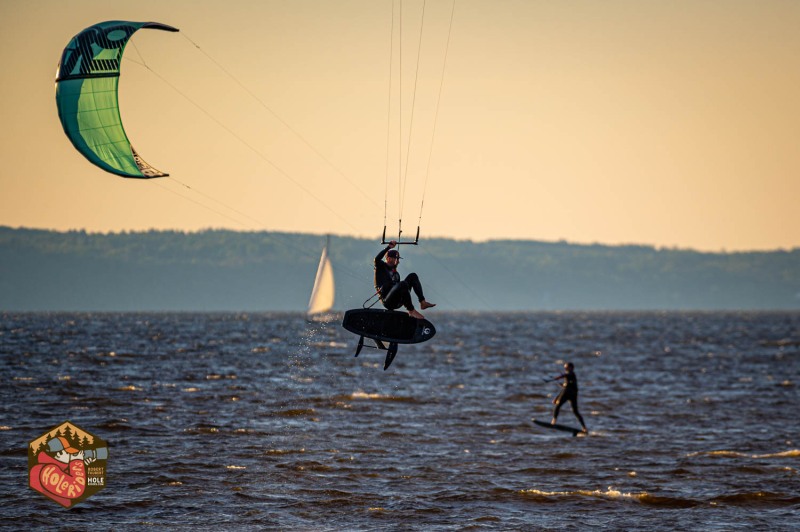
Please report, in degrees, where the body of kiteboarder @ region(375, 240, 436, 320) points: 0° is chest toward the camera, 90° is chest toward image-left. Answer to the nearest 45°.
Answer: approximately 315°
